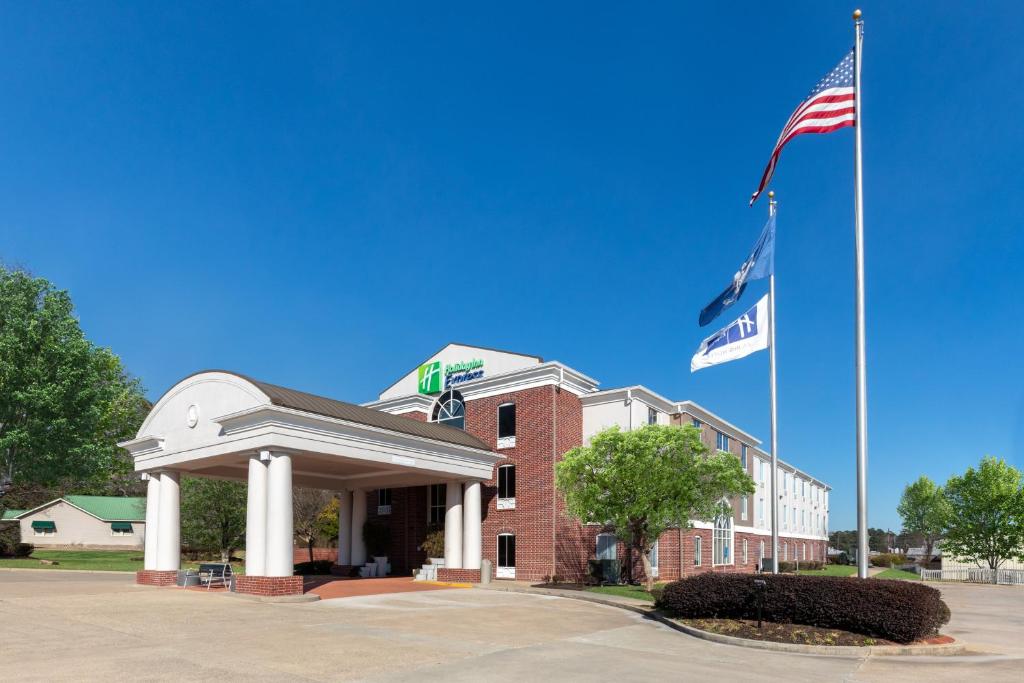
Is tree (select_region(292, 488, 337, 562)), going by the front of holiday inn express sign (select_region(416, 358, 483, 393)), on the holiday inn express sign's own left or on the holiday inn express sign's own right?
on the holiday inn express sign's own right

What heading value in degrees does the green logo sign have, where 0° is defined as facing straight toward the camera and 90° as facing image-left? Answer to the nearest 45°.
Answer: approximately 45°

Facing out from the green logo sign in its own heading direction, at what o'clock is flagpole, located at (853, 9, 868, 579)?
The flagpole is roughly at 10 o'clock from the green logo sign.

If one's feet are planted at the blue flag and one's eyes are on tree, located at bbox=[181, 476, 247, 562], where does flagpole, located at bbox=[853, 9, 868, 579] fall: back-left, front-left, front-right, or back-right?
back-left

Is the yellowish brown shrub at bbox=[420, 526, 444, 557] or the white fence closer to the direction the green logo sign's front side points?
the yellowish brown shrub
